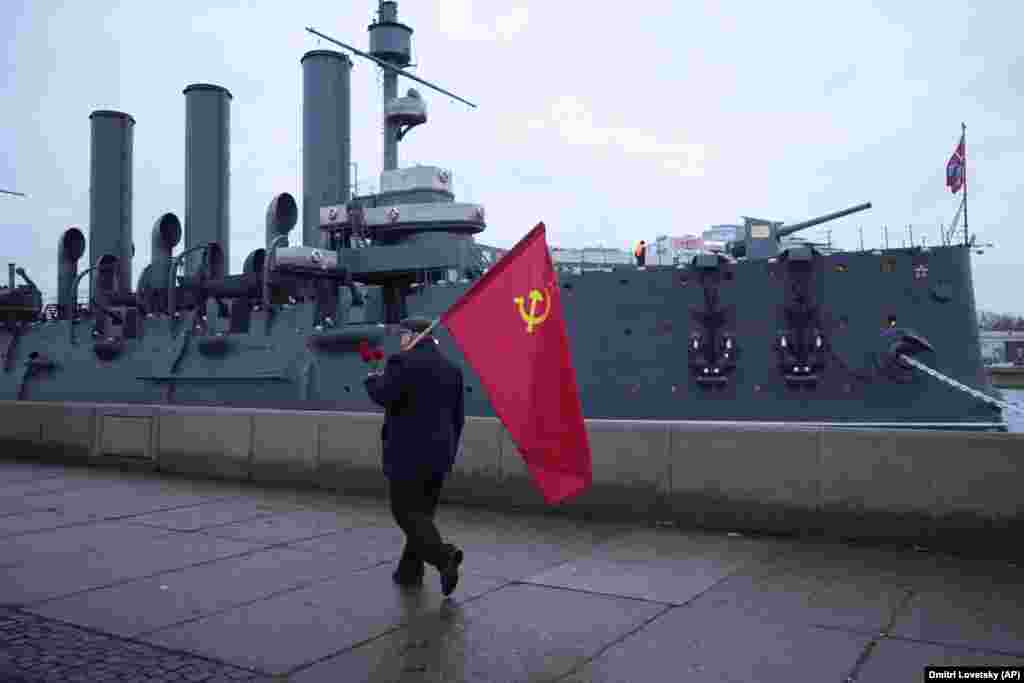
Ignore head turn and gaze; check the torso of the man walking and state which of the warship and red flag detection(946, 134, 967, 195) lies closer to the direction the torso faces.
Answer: the warship

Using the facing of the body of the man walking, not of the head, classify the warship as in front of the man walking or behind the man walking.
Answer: in front

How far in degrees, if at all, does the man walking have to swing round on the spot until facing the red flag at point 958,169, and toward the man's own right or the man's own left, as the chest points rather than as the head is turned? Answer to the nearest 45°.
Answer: approximately 90° to the man's own right

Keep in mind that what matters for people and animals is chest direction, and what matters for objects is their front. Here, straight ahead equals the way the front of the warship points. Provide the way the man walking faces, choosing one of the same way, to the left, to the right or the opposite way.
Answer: the opposite way

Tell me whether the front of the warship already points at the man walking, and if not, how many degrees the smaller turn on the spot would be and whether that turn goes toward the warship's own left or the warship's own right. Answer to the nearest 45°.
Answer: approximately 45° to the warship's own right

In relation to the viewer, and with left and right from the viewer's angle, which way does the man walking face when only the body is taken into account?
facing away from the viewer and to the left of the viewer
